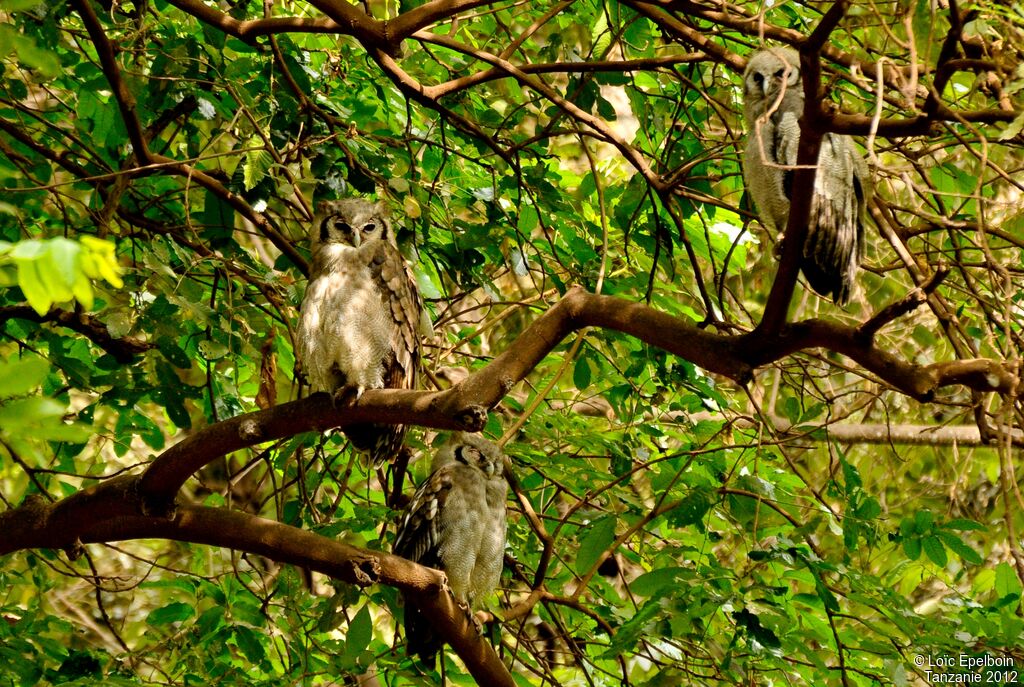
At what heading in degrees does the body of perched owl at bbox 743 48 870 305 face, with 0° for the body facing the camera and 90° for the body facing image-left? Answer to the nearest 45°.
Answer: approximately 45°

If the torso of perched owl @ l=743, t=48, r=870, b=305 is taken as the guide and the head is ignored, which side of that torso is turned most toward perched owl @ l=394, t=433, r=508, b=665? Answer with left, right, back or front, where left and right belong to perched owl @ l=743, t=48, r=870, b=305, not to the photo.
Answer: right

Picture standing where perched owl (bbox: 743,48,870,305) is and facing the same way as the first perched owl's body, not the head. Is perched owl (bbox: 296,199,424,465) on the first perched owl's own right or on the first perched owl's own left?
on the first perched owl's own right

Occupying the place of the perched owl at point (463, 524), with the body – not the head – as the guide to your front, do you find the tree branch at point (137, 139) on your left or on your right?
on your right
